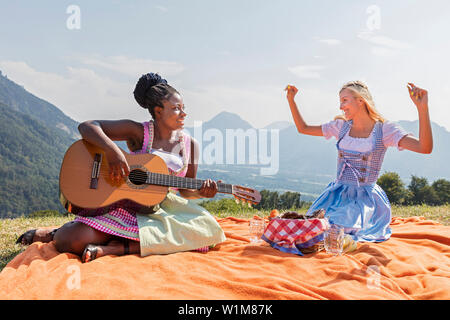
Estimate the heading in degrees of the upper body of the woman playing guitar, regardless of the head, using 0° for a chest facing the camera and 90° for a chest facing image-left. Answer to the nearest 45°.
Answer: approximately 315°

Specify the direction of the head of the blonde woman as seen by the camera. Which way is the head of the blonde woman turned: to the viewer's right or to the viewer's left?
to the viewer's left

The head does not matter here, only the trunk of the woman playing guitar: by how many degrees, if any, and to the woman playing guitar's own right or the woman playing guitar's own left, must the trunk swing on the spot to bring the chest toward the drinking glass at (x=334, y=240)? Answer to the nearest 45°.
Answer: approximately 45° to the woman playing guitar's own left

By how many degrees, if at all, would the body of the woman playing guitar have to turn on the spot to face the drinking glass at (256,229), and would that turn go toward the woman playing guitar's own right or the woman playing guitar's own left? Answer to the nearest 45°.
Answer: approximately 45° to the woman playing guitar's own left
